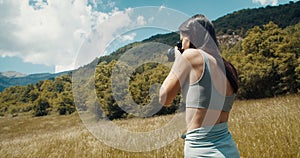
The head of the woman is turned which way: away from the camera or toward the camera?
away from the camera

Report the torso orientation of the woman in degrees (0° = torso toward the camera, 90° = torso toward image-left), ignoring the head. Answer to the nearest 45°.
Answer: approximately 135°
